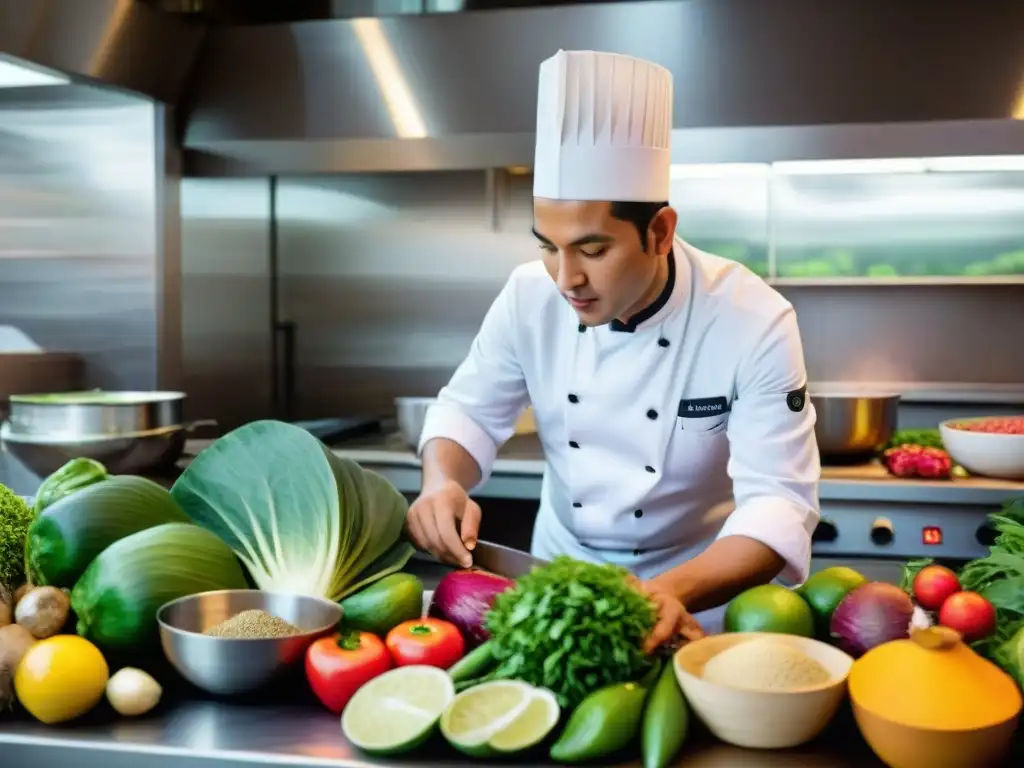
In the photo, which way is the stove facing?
toward the camera

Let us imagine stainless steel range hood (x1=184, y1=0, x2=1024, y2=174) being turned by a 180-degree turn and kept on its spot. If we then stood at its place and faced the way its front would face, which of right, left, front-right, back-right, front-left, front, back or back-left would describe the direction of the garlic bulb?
back

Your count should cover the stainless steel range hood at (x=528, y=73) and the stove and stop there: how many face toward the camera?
2

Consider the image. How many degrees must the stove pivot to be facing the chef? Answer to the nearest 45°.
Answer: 0° — it already faces them

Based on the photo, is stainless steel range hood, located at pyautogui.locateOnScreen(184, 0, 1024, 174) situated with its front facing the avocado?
yes

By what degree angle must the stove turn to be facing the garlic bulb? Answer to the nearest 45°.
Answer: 0° — it already faces it

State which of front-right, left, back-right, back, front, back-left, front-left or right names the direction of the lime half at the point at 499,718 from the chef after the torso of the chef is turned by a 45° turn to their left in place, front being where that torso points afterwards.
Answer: front

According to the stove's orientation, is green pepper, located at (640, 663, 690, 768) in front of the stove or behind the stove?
in front

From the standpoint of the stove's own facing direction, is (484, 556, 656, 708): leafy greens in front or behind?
in front

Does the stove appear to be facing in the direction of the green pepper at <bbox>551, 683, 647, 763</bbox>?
yes

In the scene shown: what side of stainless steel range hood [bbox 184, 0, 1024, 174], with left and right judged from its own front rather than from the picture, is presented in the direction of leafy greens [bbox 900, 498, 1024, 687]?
front

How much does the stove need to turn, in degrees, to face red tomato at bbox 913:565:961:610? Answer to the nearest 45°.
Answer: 0° — it already faces it

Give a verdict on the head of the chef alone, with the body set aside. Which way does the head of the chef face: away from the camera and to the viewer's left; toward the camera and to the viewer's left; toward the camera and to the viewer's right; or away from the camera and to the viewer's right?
toward the camera and to the viewer's left

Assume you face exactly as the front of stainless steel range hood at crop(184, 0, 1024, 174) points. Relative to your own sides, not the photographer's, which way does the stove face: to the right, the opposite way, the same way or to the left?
the same way

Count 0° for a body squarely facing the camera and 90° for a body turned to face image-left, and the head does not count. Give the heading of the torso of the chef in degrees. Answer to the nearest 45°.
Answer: approximately 45°

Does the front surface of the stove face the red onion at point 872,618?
yes

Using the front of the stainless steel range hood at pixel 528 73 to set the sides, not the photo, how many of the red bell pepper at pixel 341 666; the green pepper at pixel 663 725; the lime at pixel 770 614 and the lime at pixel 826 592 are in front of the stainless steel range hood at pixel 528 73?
4

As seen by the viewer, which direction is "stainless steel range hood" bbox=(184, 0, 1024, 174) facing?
toward the camera

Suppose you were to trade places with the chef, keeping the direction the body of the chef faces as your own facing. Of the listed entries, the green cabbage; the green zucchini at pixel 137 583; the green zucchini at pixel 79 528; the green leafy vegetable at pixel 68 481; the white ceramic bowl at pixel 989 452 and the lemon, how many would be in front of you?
5

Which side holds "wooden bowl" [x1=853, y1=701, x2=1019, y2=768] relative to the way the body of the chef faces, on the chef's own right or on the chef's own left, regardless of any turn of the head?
on the chef's own left
